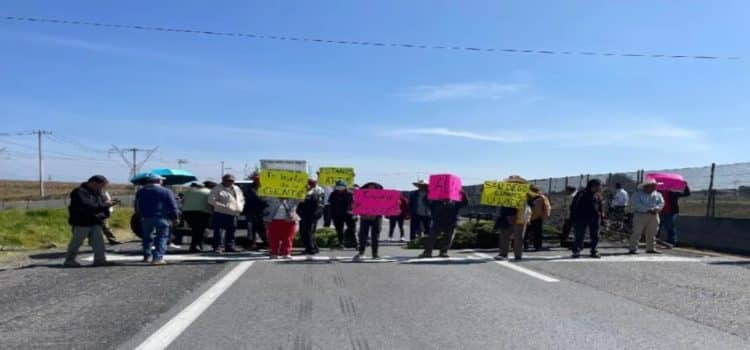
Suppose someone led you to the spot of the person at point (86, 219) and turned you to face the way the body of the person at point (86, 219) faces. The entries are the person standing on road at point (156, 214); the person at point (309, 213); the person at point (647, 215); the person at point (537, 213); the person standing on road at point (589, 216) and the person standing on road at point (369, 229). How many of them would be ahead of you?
6

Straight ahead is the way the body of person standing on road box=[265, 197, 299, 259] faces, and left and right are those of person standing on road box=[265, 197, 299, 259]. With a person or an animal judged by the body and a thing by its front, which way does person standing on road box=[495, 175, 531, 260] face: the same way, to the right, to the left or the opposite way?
the same way

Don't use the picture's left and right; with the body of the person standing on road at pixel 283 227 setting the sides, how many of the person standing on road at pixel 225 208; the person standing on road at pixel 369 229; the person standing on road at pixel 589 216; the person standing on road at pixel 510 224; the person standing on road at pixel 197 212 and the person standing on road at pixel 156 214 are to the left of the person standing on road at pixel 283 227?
3

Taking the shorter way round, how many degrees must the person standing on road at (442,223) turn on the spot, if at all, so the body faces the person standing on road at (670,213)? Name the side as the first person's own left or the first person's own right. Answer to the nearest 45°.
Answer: approximately 135° to the first person's own left

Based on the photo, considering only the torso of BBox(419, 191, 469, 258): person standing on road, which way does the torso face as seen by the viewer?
toward the camera

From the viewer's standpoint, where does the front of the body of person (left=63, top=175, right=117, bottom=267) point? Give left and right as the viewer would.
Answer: facing to the right of the viewer

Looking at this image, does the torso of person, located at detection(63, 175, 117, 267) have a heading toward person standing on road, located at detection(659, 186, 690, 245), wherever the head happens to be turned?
yes

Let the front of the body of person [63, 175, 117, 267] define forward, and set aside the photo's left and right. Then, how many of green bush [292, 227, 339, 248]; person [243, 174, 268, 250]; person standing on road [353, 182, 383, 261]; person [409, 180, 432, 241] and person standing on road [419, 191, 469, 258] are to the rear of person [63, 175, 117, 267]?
0

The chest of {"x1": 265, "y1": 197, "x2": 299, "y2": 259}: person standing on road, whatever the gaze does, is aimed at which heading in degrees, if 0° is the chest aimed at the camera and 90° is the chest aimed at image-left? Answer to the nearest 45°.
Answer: approximately 0°

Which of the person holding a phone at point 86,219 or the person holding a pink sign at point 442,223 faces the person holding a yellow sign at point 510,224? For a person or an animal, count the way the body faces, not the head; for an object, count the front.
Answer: the person holding a phone at point 86,219

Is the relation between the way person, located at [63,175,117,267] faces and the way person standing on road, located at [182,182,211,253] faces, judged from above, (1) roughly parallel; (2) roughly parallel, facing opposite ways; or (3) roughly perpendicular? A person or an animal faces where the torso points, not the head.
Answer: roughly perpendicular

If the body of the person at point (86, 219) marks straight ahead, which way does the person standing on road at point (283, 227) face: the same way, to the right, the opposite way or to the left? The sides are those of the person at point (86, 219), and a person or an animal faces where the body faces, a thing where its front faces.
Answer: to the right

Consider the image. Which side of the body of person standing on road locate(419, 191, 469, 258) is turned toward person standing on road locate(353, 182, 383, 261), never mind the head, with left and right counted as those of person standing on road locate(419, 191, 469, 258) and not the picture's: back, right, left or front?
right

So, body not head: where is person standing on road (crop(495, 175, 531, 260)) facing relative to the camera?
toward the camera

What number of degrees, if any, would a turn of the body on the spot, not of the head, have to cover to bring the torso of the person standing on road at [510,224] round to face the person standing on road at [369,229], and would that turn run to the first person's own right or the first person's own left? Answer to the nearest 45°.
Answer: approximately 90° to the first person's own right
